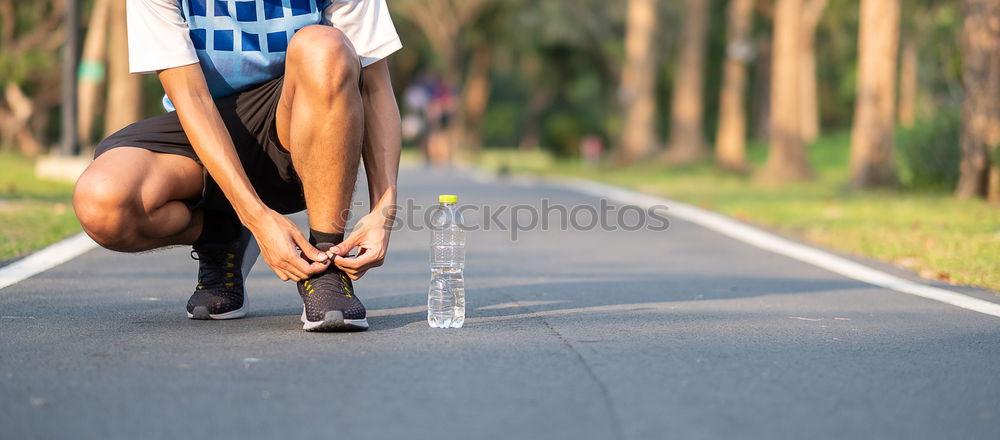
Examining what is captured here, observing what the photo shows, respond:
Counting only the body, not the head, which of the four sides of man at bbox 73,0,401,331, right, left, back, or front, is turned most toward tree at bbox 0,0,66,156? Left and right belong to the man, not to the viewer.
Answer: back

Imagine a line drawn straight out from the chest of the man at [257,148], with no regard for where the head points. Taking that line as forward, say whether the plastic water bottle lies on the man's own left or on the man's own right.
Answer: on the man's own left

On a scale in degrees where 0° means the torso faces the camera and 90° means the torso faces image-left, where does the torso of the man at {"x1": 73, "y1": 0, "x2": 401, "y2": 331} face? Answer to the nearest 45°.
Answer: approximately 0°
